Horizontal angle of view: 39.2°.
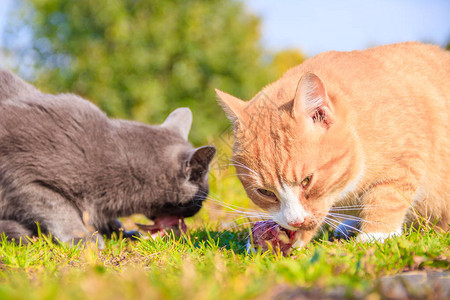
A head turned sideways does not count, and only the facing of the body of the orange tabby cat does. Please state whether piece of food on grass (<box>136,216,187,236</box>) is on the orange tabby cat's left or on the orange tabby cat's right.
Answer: on the orange tabby cat's right

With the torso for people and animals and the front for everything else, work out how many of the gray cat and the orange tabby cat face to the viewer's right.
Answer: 1

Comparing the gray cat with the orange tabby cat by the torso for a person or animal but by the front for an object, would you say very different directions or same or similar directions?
very different directions

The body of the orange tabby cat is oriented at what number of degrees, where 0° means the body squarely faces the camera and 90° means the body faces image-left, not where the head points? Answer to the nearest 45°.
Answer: approximately 45°

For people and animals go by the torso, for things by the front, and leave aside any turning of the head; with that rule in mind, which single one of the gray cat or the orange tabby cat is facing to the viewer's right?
the gray cat

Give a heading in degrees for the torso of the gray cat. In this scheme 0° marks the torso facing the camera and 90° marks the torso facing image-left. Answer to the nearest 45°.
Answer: approximately 270°
